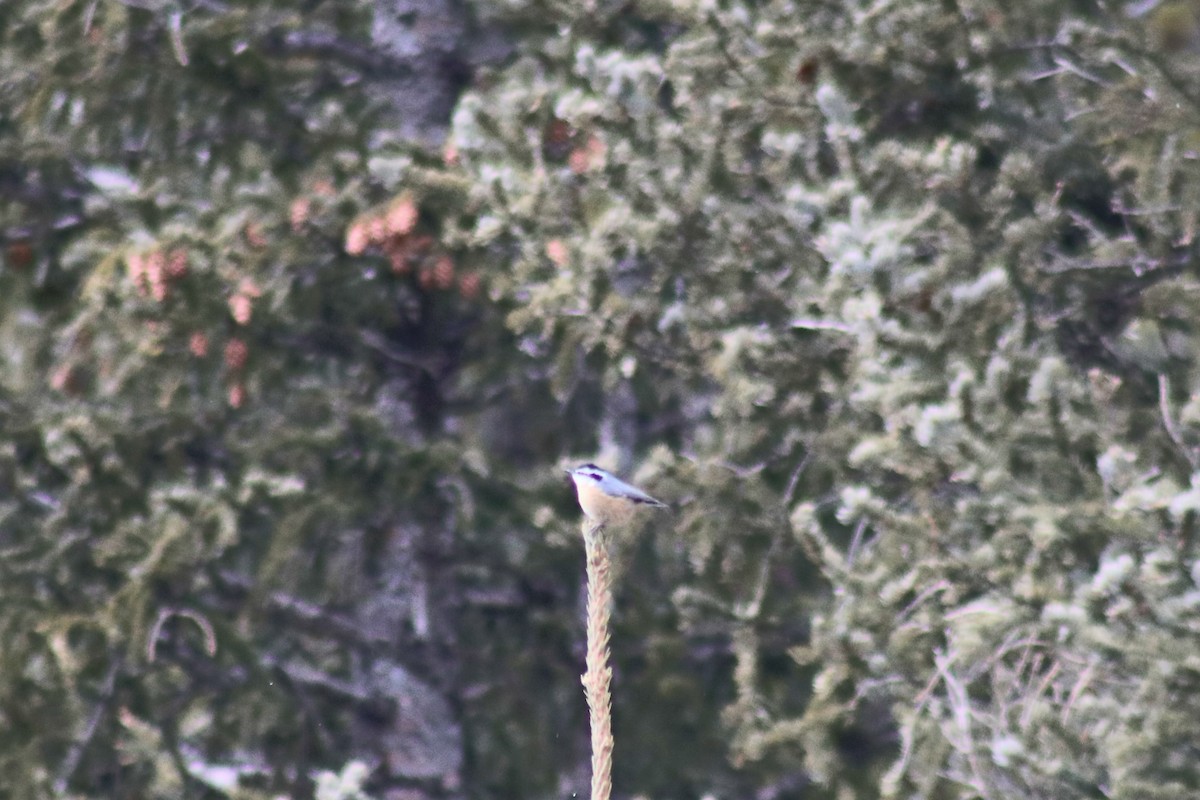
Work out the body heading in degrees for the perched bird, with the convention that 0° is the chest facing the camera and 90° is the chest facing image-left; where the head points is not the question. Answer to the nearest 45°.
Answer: approximately 90°

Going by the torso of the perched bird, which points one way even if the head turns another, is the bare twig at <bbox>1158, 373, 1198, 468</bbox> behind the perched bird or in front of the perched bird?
behind
